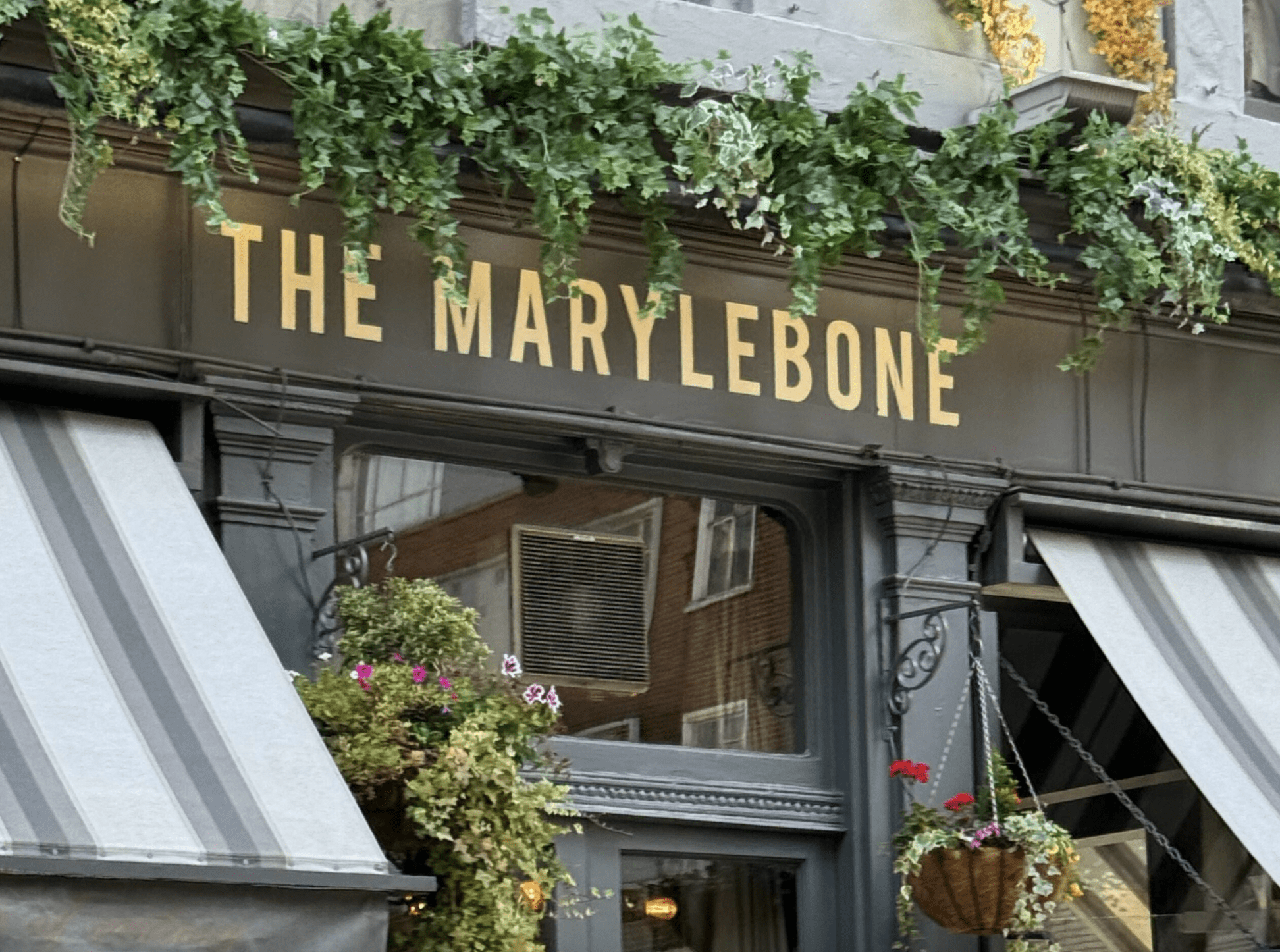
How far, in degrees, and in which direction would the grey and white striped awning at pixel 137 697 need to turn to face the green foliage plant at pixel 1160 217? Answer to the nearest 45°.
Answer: approximately 45° to its left

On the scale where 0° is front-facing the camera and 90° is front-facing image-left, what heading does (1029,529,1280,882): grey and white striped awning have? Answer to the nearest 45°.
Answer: approximately 315°

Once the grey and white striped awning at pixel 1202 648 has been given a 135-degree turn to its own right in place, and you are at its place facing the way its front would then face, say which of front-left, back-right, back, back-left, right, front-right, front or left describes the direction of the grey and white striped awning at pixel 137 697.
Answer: front-left

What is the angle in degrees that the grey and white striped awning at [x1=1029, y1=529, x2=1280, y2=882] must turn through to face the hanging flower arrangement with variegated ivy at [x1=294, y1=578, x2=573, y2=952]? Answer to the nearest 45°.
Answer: approximately 90° to its right

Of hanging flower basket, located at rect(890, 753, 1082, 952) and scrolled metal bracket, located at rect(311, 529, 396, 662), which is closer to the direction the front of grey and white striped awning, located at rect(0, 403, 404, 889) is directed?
the hanging flower basket

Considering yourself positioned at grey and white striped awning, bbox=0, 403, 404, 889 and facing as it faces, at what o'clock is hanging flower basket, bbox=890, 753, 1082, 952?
The hanging flower basket is roughly at 10 o'clock from the grey and white striped awning.

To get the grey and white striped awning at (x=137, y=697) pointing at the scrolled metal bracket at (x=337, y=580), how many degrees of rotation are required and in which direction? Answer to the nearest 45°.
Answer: approximately 90° to its left

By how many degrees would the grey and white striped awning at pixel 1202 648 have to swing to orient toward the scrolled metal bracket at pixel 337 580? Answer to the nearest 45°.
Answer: approximately 90° to its right
